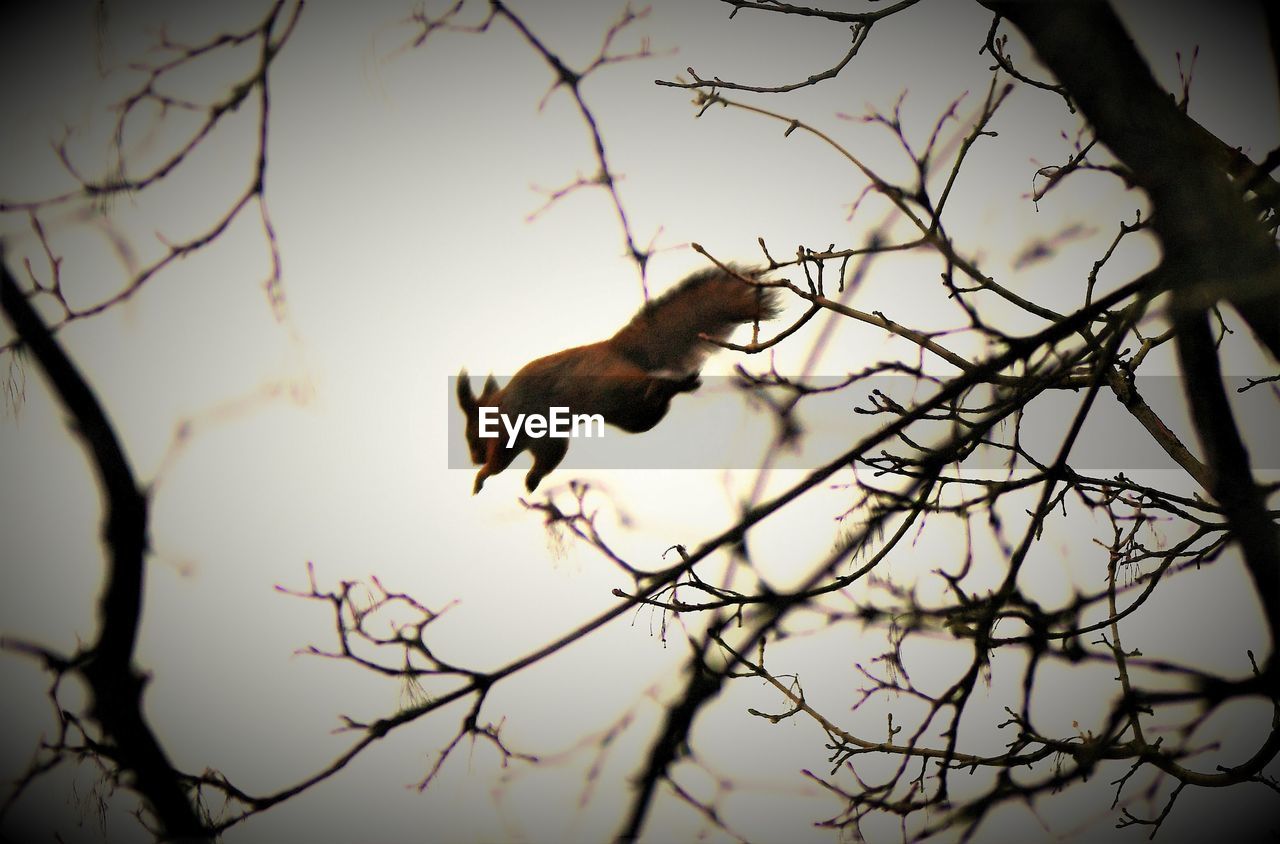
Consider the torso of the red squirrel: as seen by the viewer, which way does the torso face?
to the viewer's left
